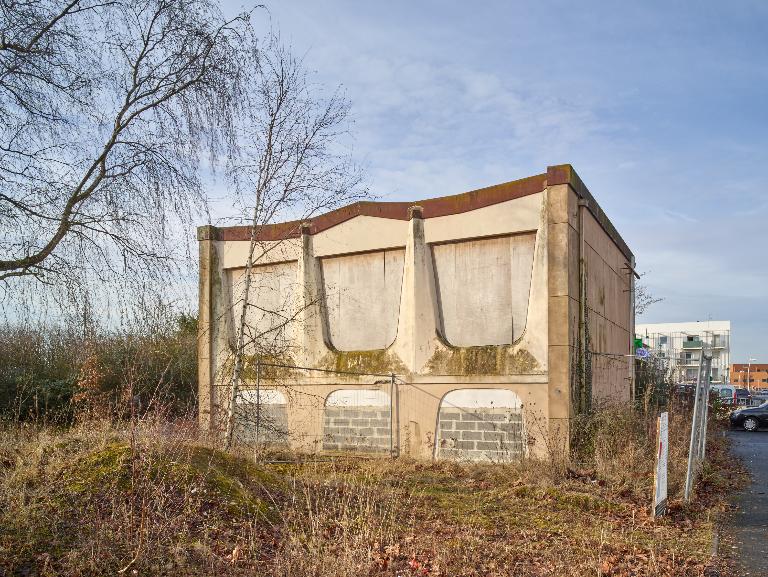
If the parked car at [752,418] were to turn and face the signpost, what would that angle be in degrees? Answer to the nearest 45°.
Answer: approximately 90° to its left

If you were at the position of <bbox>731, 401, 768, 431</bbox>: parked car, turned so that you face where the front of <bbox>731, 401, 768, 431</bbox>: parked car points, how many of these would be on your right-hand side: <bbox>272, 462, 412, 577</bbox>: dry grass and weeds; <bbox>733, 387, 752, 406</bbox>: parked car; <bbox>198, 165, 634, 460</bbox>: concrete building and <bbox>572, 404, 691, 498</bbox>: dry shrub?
1

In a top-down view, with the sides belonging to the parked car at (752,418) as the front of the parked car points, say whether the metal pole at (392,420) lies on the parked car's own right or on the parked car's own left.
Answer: on the parked car's own left

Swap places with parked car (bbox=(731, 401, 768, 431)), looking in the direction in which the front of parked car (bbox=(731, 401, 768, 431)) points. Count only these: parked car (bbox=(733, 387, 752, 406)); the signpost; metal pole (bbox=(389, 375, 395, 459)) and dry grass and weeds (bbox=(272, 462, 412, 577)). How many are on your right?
1

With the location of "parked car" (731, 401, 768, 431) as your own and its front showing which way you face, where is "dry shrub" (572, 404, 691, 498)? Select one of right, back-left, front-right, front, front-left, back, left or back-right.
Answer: left

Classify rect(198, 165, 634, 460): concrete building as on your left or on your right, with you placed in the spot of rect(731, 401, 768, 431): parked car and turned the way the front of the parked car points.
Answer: on your left

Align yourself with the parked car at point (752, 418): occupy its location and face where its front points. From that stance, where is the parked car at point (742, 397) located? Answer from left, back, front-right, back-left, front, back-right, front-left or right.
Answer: right

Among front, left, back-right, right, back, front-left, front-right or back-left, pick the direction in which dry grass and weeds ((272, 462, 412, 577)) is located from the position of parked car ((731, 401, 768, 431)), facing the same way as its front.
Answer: left

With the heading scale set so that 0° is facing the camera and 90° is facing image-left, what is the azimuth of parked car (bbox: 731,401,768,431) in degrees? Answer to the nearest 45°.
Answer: approximately 90°
